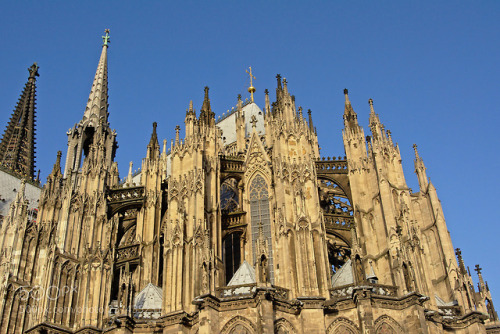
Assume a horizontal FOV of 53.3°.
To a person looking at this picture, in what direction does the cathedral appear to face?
facing away from the viewer and to the left of the viewer
